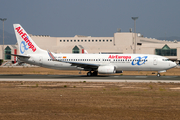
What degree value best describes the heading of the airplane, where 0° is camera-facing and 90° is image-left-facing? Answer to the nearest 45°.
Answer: approximately 270°
